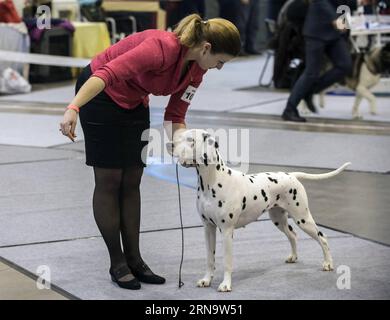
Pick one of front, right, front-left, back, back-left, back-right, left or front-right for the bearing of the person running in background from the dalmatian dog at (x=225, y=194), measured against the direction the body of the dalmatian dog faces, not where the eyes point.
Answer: back-right

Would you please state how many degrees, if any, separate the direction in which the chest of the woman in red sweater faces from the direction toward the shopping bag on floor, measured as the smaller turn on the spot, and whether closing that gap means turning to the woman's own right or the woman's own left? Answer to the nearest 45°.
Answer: approximately 135° to the woman's own left

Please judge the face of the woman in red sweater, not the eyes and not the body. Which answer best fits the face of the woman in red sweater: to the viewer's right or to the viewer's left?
to the viewer's right

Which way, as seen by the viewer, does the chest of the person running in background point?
to the viewer's right

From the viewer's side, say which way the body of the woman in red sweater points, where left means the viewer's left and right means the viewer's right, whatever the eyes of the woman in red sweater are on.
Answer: facing the viewer and to the right of the viewer

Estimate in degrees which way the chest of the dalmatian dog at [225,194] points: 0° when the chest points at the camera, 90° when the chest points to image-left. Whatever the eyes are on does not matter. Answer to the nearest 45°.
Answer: approximately 45°
